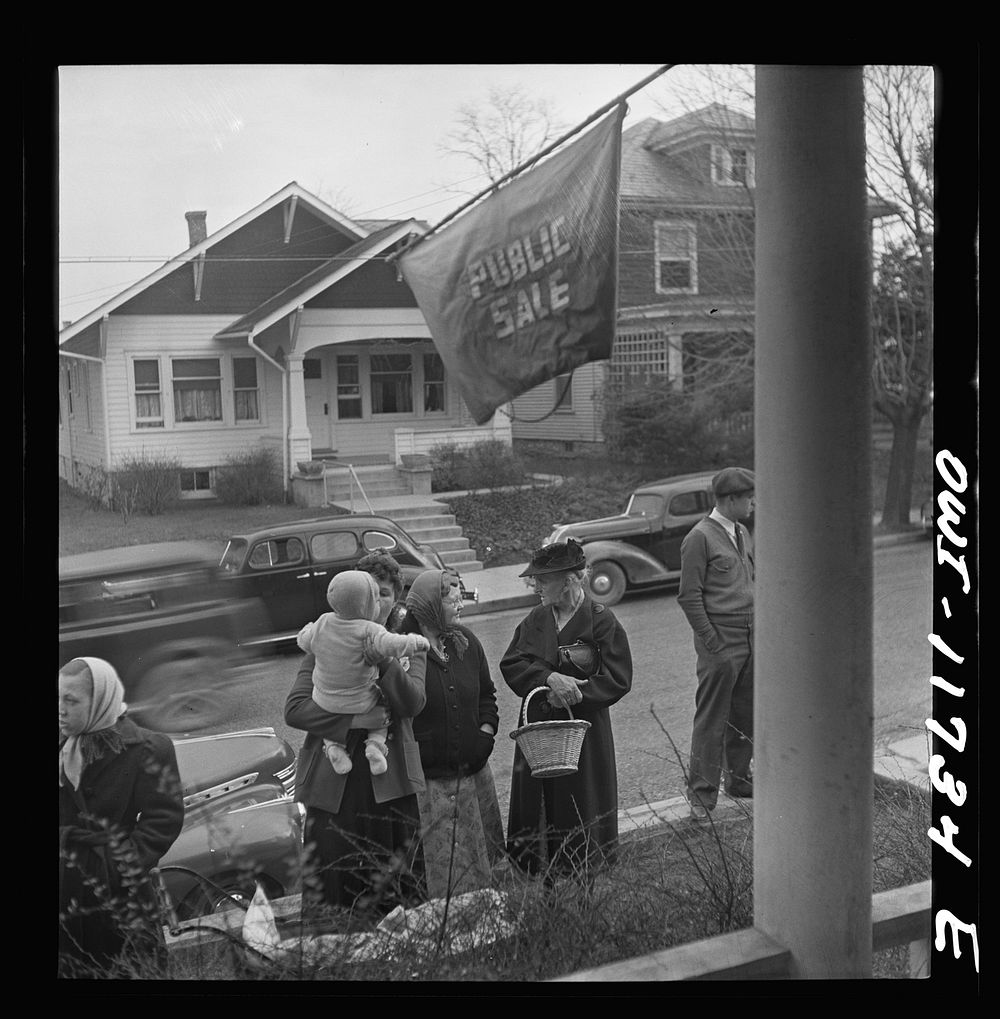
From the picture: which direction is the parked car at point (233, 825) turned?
to the viewer's right

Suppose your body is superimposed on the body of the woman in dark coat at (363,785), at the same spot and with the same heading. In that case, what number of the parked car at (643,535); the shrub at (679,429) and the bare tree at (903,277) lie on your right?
0

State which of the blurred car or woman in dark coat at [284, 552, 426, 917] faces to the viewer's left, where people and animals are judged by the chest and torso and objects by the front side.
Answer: the blurred car

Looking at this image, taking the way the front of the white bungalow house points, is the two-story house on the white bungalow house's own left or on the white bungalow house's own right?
on the white bungalow house's own left

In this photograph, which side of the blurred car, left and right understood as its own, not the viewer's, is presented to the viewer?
left

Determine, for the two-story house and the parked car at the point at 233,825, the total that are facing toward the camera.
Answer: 1

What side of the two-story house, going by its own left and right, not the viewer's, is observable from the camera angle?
front

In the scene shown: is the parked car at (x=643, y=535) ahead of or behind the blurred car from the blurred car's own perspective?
behind

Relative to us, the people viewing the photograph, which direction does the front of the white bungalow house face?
facing the viewer

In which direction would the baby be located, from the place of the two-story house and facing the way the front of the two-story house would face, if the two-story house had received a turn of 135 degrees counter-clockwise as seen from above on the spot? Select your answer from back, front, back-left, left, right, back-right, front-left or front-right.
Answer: back

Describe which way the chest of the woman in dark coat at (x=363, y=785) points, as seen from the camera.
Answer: toward the camera

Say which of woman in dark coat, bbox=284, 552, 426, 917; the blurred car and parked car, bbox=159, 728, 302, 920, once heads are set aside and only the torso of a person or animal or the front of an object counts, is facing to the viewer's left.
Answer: the blurred car
